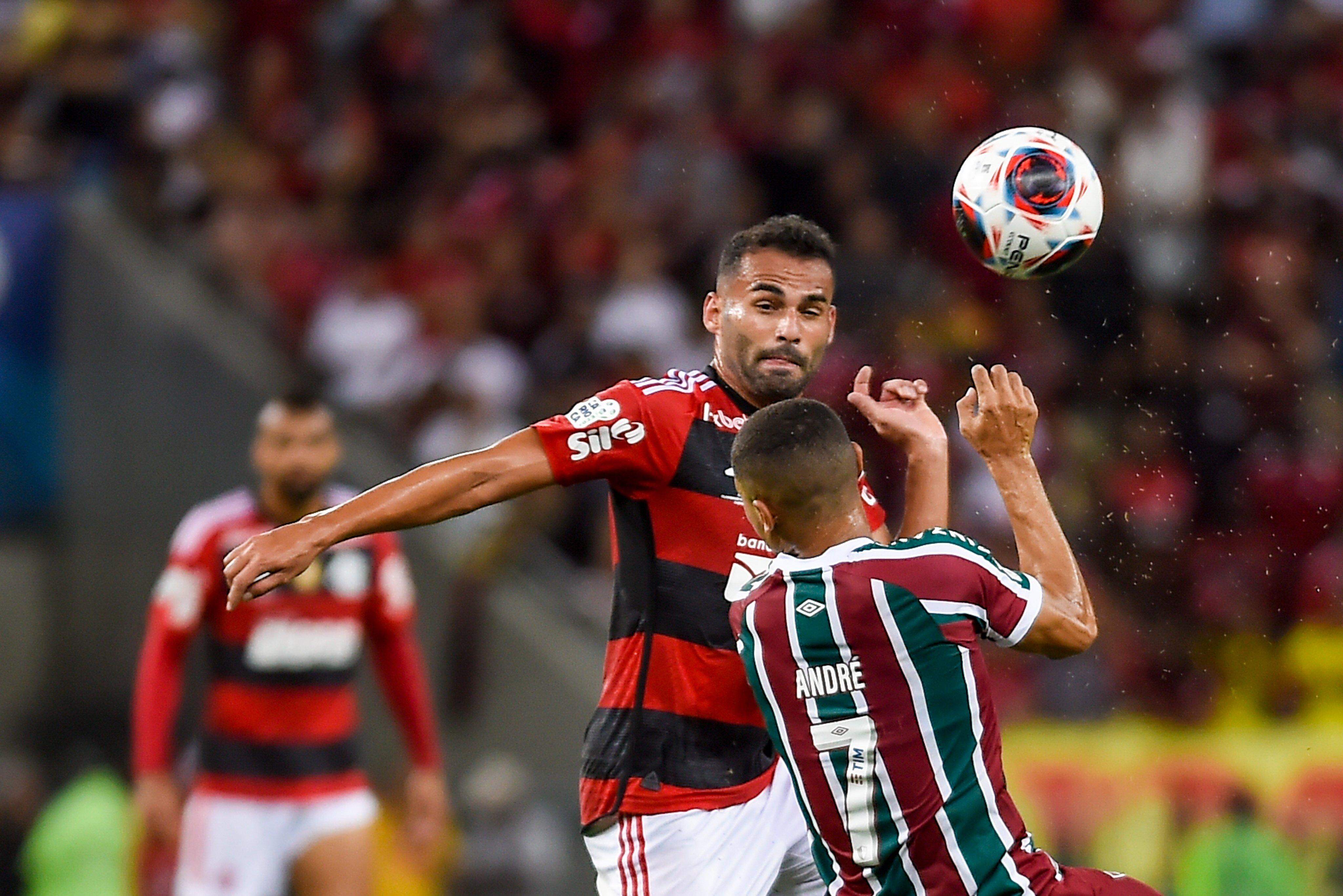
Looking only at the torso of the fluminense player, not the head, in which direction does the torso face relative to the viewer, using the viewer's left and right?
facing away from the viewer and to the right of the viewer

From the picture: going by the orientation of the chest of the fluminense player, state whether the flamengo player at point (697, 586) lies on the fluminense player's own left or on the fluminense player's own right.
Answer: on the fluminense player's own left

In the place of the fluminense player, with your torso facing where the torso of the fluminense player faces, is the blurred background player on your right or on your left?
on your left

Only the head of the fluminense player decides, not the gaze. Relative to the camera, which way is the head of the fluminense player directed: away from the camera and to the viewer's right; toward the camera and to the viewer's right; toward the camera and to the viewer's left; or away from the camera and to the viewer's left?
away from the camera and to the viewer's left

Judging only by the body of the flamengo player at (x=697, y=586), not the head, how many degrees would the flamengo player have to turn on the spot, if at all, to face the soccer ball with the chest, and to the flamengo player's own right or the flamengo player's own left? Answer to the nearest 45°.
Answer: approximately 45° to the flamengo player's own left

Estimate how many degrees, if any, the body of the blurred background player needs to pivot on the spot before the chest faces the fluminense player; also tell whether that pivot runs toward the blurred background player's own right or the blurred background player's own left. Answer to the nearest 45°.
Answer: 0° — they already face them

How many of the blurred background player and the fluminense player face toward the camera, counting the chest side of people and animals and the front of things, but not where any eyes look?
1
